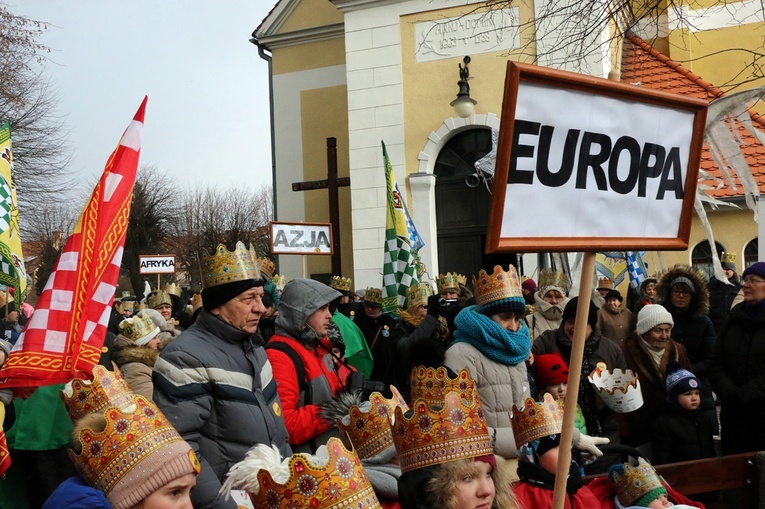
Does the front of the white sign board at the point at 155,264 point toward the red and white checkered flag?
yes

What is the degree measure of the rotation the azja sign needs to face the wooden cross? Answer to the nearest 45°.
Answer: approximately 180°

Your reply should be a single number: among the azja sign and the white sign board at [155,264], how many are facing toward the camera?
2

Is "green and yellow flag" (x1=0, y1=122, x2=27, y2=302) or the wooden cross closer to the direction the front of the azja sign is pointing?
the green and yellow flag

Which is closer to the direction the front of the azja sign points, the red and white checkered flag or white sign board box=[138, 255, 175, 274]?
the red and white checkered flag

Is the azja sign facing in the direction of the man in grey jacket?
yes

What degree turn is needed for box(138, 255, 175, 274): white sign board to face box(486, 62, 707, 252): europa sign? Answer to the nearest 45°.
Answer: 0° — it already faces it

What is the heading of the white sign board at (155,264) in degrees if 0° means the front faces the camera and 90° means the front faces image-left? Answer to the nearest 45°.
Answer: approximately 0°

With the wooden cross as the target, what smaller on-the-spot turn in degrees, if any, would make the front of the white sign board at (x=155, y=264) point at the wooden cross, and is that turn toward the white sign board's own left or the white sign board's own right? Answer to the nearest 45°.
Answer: approximately 90° to the white sign board's own left
